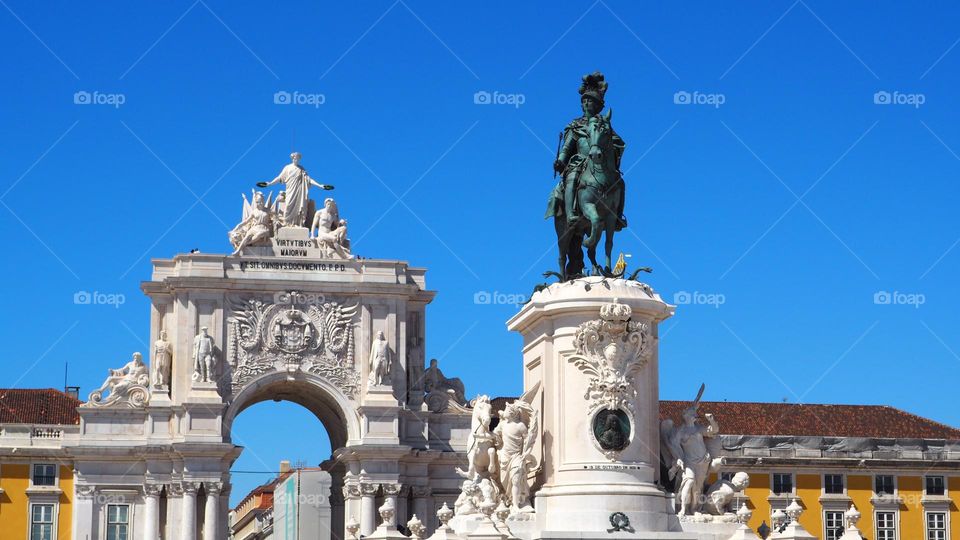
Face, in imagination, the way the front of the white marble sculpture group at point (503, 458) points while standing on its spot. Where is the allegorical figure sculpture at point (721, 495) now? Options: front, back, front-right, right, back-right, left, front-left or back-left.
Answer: left

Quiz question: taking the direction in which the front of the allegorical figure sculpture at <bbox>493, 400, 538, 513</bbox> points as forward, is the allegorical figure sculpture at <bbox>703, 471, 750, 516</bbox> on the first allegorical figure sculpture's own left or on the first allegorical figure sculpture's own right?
on the first allegorical figure sculpture's own left

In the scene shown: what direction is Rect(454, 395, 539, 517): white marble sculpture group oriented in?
toward the camera

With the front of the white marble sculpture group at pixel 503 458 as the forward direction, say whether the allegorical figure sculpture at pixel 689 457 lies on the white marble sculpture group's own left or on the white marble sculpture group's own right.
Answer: on the white marble sculpture group's own left

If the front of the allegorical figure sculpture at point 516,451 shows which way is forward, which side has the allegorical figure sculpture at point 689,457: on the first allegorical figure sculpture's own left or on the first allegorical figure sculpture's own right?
on the first allegorical figure sculpture's own left
